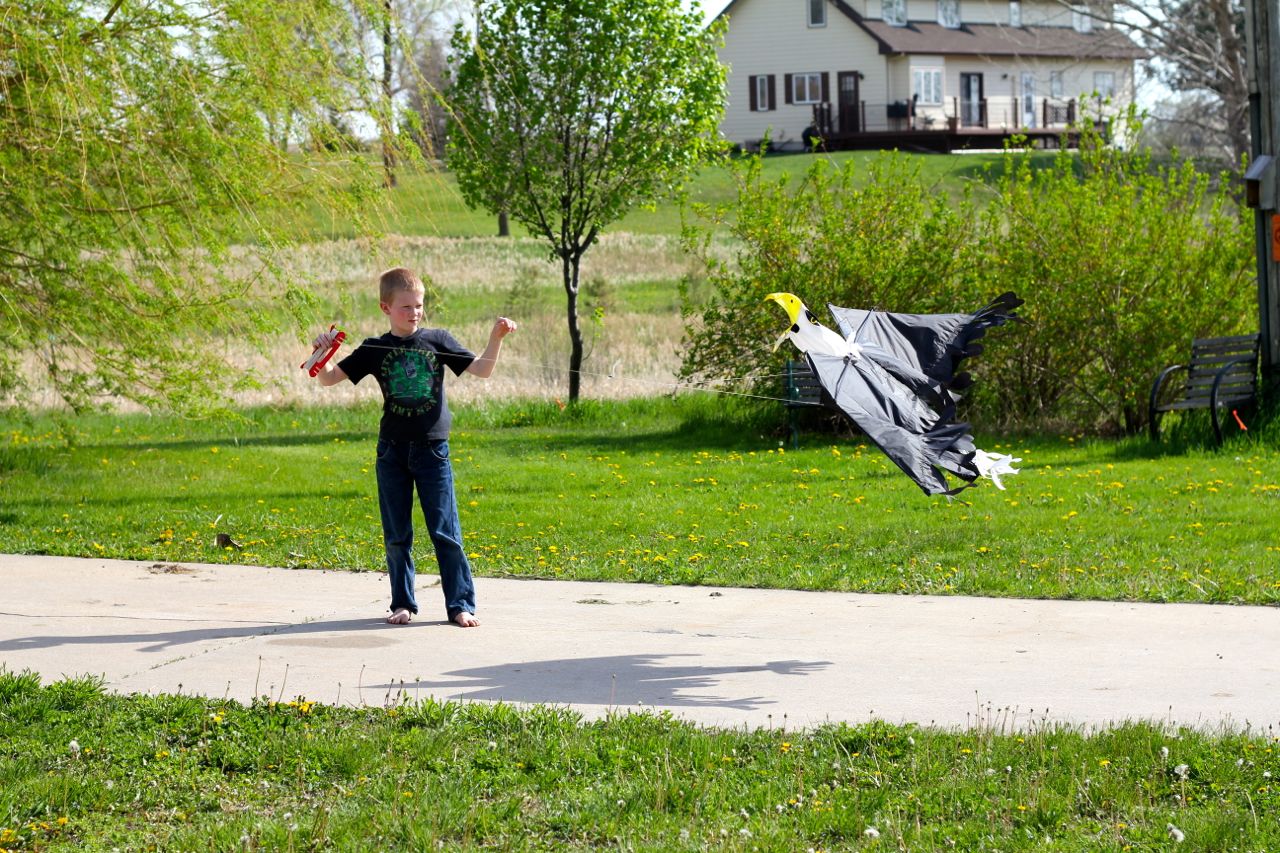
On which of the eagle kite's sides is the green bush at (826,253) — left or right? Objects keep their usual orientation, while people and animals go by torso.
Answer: on its right

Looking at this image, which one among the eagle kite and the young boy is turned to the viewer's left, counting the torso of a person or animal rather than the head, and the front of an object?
the eagle kite

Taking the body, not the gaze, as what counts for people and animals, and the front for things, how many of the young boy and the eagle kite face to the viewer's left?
1

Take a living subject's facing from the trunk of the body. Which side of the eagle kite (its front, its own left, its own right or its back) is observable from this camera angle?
left

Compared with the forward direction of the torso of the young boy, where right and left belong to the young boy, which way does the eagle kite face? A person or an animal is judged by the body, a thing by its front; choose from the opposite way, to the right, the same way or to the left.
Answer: to the right

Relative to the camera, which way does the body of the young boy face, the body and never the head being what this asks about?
toward the camera

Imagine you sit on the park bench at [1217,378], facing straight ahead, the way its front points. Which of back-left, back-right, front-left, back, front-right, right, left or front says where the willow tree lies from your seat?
front

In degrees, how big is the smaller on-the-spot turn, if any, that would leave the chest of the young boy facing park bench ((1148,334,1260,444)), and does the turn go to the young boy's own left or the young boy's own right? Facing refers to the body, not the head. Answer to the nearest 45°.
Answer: approximately 135° to the young boy's own left

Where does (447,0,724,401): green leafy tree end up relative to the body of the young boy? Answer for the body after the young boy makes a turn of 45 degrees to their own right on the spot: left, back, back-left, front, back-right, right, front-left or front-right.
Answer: back-right

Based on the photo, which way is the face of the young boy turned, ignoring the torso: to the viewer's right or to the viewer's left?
to the viewer's right

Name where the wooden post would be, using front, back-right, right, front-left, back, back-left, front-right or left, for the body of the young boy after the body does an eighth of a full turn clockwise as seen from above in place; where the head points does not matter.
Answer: back
